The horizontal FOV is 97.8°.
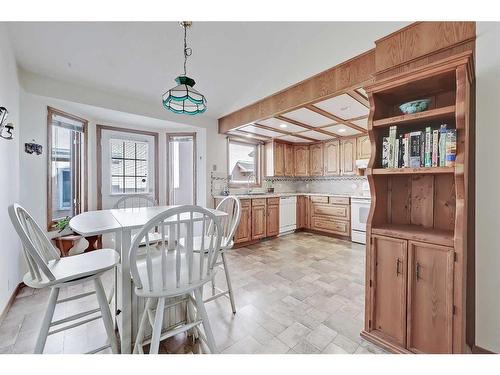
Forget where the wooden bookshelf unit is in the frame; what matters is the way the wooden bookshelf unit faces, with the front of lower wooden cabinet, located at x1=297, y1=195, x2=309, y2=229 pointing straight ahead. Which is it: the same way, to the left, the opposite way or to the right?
to the right

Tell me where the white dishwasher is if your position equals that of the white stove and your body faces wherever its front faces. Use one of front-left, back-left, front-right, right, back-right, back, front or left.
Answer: front-right

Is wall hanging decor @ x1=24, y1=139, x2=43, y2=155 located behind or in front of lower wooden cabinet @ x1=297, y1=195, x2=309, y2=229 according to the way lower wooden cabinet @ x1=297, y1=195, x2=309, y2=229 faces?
in front

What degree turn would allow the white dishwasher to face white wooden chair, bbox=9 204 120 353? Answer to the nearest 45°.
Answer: approximately 45° to its right

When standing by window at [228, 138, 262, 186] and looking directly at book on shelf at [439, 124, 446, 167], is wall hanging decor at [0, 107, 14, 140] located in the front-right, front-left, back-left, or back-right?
front-right

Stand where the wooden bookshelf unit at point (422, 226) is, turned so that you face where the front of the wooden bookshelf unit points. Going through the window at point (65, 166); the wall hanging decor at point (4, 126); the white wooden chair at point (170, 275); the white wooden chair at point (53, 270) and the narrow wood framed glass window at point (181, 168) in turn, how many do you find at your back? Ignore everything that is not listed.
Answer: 0

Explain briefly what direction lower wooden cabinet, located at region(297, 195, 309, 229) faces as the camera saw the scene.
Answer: facing the viewer

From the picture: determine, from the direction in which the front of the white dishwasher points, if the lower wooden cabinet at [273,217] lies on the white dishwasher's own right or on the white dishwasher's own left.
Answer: on the white dishwasher's own right

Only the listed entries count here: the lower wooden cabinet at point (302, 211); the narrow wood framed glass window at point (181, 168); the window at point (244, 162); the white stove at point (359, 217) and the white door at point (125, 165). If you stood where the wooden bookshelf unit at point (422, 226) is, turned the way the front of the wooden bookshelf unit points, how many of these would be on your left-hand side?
0

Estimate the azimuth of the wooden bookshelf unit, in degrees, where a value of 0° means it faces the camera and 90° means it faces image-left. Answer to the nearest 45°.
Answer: approximately 45°

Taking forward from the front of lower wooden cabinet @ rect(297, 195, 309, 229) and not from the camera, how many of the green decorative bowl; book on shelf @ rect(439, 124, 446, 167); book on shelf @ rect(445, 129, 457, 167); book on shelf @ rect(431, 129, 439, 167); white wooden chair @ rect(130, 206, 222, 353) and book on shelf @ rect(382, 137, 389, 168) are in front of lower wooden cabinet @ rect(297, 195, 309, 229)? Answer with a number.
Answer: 6
